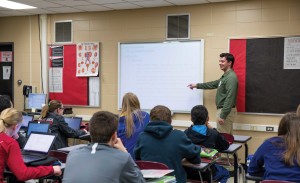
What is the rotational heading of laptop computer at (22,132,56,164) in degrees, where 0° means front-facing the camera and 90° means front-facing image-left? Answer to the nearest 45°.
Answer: approximately 45°

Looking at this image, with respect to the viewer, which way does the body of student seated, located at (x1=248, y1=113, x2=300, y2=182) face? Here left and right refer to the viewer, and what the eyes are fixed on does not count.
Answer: facing away from the viewer

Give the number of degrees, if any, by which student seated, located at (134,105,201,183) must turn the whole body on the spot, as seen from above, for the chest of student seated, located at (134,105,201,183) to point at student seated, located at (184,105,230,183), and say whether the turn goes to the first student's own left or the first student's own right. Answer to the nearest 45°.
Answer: approximately 45° to the first student's own right

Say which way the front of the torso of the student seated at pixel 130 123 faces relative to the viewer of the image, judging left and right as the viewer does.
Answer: facing away from the viewer

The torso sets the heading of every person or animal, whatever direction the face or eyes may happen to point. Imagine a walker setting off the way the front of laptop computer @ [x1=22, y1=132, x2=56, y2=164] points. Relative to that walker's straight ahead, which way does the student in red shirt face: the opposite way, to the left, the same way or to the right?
the opposite way

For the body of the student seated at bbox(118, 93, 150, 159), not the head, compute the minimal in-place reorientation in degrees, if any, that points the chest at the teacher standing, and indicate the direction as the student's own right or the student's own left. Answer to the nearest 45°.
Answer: approximately 45° to the student's own right

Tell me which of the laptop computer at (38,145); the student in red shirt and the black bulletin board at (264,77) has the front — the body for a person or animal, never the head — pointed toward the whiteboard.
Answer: the student in red shirt

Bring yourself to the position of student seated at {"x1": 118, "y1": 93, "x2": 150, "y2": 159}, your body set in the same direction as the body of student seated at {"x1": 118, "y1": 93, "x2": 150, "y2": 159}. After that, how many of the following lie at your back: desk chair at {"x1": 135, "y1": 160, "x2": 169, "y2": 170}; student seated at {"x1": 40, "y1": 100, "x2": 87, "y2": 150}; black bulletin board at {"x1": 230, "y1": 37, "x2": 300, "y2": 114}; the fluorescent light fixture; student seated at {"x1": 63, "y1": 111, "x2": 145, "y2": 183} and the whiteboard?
2

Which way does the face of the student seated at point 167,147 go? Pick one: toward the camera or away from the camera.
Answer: away from the camera

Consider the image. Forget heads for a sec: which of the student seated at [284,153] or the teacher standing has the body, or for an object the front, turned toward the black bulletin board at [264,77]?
the student seated

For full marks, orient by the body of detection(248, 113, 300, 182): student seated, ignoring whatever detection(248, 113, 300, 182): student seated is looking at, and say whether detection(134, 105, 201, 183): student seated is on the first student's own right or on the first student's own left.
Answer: on the first student's own left

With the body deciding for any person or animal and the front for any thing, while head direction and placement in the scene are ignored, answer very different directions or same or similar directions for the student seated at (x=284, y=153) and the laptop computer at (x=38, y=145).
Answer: very different directions

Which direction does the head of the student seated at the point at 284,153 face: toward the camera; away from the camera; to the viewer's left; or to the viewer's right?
away from the camera

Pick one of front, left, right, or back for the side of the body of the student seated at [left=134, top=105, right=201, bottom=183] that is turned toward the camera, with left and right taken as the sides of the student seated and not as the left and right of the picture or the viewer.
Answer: back

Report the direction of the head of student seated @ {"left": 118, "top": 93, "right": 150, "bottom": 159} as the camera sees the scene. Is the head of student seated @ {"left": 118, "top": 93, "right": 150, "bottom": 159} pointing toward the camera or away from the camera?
away from the camera

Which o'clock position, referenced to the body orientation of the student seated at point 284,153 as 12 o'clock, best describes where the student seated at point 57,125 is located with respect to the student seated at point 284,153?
the student seated at point 57,125 is roughly at 10 o'clock from the student seated at point 284,153.

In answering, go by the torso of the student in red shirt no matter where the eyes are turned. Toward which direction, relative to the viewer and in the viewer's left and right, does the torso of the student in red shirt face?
facing away from the viewer and to the right of the viewer
